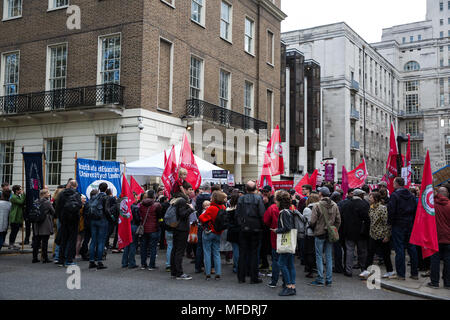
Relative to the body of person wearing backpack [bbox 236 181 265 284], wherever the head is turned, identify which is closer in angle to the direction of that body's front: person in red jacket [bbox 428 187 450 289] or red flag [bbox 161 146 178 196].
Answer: the red flag

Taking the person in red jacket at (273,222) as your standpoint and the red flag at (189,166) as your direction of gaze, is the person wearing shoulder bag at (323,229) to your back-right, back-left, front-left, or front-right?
back-right

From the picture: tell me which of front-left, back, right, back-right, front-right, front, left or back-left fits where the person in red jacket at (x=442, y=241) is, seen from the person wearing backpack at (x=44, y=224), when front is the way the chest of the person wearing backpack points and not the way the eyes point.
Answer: front-right

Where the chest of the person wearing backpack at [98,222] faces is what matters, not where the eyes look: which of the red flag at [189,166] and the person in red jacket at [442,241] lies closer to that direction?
the red flag

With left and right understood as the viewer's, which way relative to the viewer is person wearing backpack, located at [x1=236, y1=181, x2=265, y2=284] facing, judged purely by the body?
facing away from the viewer

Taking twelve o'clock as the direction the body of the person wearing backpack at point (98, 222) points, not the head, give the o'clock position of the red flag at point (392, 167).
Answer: The red flag is roughly at 1 o'clock from the person wearing backpack.

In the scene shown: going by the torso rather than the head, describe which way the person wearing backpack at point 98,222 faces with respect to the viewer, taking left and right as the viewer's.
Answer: facing away from the viewer and to the right of the viewer

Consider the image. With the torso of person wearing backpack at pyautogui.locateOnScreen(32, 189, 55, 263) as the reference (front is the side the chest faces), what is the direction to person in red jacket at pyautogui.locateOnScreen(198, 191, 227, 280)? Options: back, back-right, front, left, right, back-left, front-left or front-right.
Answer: front-right

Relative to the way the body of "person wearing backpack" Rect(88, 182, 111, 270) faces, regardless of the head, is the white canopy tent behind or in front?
in front

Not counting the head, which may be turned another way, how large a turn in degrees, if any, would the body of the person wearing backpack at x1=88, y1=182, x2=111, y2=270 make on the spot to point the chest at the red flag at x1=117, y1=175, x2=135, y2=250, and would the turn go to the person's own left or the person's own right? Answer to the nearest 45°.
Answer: approximately 45° to the person's own right

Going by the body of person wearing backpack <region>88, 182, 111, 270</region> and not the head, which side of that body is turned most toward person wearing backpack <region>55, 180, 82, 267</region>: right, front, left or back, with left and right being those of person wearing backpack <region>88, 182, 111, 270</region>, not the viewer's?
left

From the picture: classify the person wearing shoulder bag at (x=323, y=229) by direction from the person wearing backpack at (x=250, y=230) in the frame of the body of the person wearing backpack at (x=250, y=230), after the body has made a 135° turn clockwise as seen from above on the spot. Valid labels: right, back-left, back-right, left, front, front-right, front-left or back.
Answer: front-left

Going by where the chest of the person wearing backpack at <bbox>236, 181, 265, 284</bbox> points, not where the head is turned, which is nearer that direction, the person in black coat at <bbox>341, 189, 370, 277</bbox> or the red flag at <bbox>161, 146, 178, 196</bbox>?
the red flag

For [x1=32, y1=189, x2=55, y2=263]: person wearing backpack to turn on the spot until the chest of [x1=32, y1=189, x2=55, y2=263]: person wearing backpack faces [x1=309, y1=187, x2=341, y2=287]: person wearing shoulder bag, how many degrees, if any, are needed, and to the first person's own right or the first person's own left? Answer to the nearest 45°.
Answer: approximately 45° to the first person's own right

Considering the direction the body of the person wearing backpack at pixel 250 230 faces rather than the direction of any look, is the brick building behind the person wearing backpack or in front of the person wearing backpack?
in front

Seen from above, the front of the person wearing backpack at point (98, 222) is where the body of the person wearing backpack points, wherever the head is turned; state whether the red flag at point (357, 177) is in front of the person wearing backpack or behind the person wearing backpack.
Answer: in front
